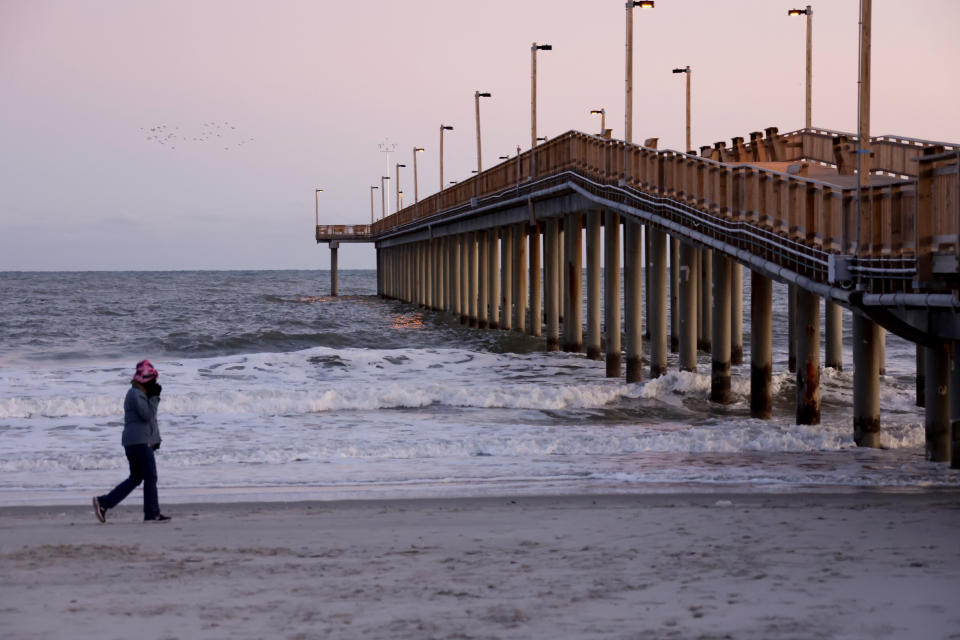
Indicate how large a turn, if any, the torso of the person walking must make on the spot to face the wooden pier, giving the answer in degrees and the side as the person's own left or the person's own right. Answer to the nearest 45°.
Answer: approximately 45° to the person's own left

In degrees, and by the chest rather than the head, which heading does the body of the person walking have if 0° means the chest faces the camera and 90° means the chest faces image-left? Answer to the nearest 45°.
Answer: approximately 270°
